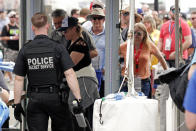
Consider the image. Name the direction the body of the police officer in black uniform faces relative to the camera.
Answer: away from the camera

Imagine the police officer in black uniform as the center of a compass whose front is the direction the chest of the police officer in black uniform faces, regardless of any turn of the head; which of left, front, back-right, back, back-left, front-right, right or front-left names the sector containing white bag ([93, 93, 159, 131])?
back-right

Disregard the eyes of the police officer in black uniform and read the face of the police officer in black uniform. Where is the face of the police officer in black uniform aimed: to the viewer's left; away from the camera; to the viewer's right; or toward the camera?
away from the camera
